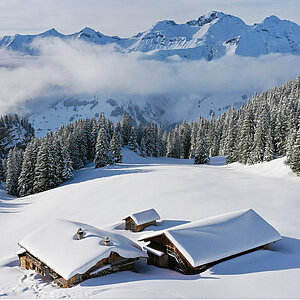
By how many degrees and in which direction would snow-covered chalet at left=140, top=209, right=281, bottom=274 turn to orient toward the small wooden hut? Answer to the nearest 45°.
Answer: approximately 90° to its right

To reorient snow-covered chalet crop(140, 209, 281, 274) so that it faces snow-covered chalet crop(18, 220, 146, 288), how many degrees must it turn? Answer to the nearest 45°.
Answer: approximately 45° to its right

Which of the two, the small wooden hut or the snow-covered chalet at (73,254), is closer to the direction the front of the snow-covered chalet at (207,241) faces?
the snow-covered chalet

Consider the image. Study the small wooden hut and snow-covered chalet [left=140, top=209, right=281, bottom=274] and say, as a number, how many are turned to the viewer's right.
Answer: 0

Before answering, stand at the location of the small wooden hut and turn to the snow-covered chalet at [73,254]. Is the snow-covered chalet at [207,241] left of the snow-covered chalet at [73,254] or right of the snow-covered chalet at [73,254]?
left

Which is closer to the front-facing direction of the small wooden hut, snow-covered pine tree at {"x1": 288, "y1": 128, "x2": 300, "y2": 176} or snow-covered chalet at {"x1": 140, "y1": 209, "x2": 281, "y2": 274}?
the snow-covered chalet

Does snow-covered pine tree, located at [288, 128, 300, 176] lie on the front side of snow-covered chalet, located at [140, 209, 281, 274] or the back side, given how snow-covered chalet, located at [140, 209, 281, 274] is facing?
on the back side

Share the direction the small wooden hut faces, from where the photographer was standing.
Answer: facing the viewer and to the left of the viewer

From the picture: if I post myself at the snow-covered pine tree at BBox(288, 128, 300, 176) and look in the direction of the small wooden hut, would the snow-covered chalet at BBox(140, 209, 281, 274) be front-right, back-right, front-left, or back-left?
front-left

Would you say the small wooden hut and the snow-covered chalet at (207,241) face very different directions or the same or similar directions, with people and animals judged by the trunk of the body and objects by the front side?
same or similar directions
